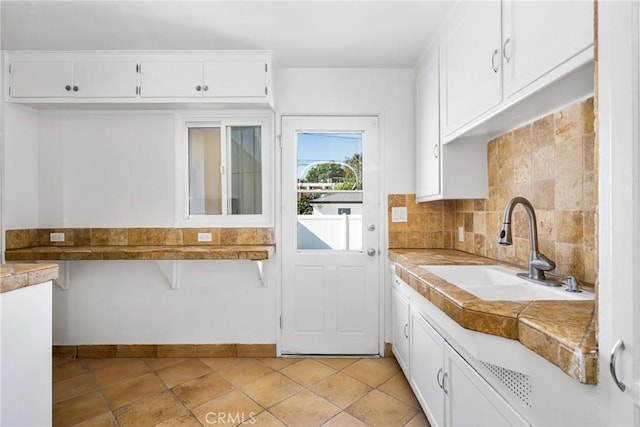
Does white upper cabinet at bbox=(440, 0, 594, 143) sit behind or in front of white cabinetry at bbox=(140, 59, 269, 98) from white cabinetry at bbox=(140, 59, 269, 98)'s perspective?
in front

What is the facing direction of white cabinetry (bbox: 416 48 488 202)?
to the viewer's left

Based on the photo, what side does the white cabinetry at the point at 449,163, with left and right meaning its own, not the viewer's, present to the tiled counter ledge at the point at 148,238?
front

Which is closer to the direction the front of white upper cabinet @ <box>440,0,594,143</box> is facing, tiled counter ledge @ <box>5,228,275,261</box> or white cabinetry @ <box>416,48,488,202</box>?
the tiled counter ledge

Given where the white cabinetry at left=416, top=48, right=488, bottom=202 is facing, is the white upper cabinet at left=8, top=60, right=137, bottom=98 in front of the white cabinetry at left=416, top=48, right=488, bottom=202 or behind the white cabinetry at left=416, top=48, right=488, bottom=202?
in front

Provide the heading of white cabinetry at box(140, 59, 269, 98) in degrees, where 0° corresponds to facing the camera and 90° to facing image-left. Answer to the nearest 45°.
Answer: approximately 0°

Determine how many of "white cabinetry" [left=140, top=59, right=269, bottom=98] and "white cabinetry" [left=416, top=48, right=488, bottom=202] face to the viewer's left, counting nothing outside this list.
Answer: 1

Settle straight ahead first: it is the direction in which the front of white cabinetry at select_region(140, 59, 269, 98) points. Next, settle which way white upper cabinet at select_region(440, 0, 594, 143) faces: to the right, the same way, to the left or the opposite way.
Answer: to the right

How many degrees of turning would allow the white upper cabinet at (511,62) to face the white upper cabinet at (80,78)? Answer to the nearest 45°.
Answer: approximately 45° to its right

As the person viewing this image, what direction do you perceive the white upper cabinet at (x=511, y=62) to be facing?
facing the viewer and to the left of the viewer
